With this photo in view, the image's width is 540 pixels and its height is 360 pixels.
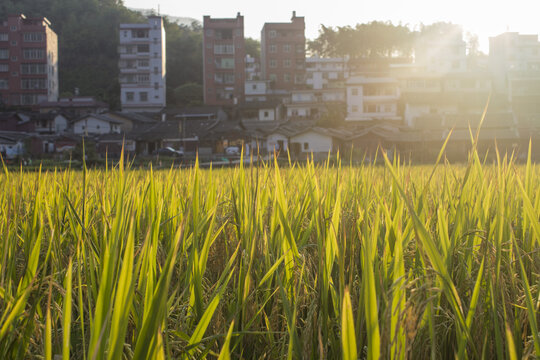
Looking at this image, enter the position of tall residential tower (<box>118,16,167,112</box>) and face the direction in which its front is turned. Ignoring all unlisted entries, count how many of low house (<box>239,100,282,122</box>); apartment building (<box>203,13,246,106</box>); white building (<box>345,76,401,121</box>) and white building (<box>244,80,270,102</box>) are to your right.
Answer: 0

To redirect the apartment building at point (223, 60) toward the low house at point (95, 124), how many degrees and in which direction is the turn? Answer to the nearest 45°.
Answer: approximately 45° to its right

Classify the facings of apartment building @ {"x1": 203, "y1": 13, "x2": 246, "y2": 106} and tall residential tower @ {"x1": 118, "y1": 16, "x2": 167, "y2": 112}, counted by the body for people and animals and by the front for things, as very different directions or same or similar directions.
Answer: same or similar directions

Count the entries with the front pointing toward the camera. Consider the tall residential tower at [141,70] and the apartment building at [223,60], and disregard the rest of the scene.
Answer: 2

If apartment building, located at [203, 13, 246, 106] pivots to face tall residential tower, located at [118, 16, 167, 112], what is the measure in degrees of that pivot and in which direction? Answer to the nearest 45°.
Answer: approximately 90° to its right

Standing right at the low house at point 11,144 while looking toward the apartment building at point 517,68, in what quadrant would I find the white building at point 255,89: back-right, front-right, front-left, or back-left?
front-left

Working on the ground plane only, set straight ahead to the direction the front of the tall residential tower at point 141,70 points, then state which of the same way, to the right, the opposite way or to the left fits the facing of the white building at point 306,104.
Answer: the same way

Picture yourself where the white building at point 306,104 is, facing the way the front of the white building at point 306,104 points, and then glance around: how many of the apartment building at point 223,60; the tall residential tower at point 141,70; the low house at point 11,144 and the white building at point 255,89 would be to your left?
0

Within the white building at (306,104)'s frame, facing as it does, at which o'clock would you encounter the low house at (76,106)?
The low house is roughly at 3 o'clock from the white building.

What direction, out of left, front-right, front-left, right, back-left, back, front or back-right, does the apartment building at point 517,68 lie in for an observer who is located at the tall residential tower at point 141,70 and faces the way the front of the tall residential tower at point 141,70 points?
front-left

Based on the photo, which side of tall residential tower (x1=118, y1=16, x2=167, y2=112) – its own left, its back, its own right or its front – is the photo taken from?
front

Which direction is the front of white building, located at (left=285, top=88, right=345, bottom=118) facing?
toward the camera

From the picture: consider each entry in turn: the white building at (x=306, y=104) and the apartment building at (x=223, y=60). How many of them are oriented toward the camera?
2

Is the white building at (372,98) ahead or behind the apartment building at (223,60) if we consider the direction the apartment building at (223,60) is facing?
ahead

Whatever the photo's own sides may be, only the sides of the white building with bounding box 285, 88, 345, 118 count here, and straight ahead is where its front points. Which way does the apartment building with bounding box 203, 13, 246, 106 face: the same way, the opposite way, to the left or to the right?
the same way
